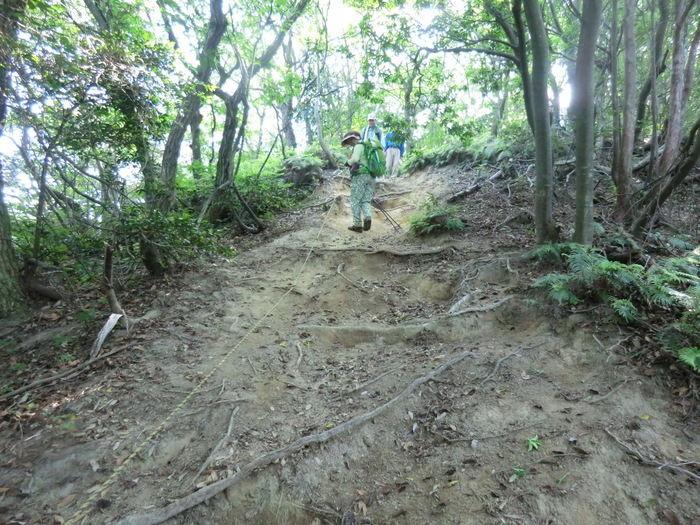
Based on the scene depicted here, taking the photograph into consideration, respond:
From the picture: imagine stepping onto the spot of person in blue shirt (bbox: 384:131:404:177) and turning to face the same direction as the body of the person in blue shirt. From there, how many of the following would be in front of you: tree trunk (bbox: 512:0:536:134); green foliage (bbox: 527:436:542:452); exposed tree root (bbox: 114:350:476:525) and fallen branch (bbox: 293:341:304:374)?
4

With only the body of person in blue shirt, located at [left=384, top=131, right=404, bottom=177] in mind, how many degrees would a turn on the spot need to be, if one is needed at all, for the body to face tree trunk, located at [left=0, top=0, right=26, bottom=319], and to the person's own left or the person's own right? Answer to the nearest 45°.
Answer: approximately 45° to the person's own right

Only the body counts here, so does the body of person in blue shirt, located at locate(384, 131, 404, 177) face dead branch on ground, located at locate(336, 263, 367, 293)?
yes

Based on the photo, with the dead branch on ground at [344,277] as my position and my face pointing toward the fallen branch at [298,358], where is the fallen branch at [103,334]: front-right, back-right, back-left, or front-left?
front-right

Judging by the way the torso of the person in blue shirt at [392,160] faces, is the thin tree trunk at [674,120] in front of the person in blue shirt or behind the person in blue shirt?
in front

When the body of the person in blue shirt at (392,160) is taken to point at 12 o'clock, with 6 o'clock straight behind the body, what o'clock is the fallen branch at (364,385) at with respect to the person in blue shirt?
The fallen branch is roughly at 12 o'clock from the person in blue shirt.

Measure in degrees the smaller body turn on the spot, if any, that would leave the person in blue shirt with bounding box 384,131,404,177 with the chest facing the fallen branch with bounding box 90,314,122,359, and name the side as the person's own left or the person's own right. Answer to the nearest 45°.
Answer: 0° — they already face it

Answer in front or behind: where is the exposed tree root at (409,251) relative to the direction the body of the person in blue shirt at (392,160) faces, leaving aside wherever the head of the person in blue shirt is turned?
in front

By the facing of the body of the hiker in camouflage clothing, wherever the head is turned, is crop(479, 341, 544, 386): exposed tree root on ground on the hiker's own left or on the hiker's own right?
on the hiker's own left

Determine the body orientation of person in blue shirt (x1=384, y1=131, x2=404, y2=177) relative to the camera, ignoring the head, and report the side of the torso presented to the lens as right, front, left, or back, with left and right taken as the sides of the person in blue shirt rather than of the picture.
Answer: front

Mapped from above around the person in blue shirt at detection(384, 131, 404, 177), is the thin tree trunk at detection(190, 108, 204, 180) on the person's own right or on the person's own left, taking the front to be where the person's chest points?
on the person's own right
